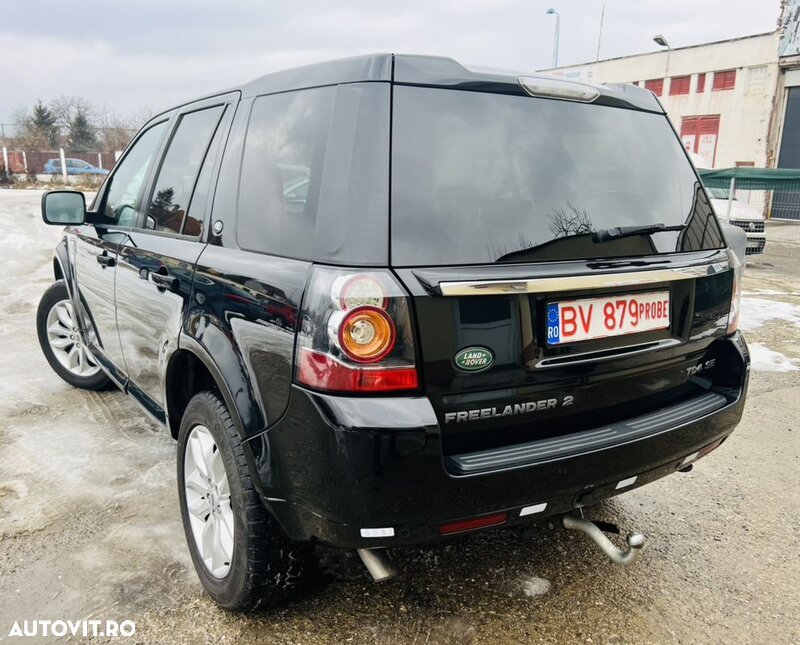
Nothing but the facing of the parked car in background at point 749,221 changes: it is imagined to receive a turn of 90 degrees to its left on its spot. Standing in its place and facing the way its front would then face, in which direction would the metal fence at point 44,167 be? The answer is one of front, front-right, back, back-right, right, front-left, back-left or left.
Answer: back-left

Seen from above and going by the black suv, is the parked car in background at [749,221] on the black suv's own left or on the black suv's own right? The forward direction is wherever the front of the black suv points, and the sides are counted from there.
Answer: on the black suv's own right

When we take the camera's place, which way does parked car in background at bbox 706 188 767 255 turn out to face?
facing the viewer and to the right of the viewer

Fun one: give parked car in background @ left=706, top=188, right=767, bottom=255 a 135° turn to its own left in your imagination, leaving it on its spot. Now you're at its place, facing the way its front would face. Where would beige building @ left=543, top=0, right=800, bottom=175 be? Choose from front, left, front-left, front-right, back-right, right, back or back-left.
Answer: front

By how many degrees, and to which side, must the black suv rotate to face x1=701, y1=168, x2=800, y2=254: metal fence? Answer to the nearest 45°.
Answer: approximately 90° to its right

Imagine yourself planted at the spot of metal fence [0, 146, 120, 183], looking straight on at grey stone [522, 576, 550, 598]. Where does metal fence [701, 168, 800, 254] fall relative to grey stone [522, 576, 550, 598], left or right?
left

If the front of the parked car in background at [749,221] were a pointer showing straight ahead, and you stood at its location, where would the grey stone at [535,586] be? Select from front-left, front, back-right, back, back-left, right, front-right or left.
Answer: front-right

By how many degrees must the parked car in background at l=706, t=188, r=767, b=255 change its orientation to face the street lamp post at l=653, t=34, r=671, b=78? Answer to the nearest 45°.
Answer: approximately 135° to its left

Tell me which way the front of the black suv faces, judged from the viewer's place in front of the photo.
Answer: facing away from the viewer and to the left of the viewer
